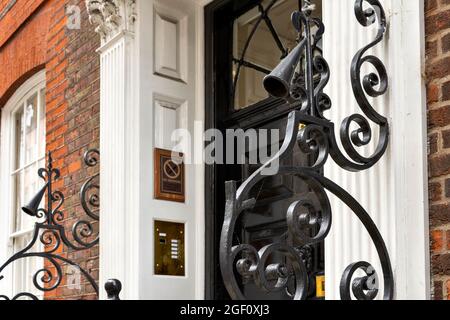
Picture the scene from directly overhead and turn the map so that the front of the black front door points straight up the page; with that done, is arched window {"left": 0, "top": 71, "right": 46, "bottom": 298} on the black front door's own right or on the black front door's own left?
on the black front door's own right

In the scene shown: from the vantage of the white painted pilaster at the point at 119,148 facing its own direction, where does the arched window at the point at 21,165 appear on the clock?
The arched window is roughly at 4 o'clock from the white painted pilaster.

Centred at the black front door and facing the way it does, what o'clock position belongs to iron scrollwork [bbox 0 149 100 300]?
The iron scrollwork is roughly at 2 o'clock from the black front door.

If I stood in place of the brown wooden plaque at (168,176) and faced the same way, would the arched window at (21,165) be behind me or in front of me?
behind

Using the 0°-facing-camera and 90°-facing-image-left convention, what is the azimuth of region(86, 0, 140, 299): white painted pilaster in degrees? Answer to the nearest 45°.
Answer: approximately 45°
